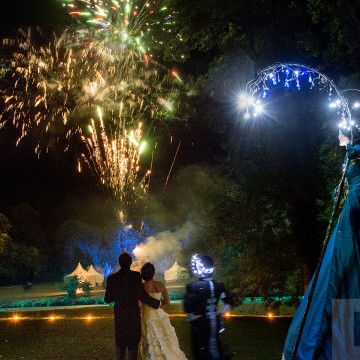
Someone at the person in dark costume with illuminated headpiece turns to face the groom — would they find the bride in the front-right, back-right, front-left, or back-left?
front-right

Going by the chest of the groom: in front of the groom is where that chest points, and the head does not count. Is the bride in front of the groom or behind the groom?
in front

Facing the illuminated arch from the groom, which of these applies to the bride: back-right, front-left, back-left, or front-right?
front-left

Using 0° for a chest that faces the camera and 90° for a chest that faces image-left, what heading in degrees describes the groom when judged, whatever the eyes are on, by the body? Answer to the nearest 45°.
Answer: approximately 180°
